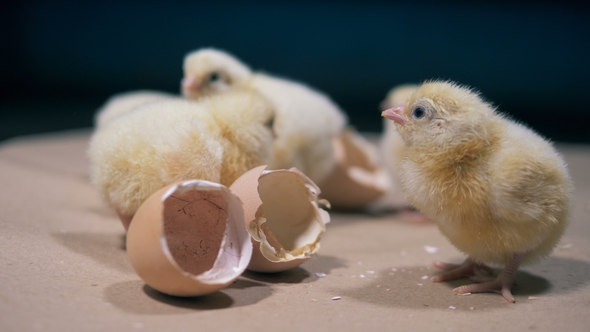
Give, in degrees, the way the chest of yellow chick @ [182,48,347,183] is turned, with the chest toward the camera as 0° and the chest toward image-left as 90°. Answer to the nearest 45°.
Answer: approximately 90°

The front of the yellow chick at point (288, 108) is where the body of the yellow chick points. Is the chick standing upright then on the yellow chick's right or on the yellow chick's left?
on the yellow chick's left

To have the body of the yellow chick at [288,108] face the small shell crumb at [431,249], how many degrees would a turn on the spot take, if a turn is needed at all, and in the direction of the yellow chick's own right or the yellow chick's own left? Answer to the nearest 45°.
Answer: approximately 135° to the yellow chick's own left
